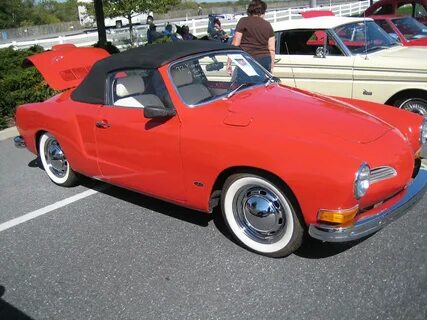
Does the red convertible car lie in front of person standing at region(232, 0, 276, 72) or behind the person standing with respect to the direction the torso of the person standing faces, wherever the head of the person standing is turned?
behind

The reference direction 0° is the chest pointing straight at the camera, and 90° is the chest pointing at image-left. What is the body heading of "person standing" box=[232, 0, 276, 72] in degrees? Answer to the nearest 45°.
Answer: approximately 180°

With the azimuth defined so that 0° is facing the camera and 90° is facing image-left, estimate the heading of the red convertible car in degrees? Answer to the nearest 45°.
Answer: approximately 315°

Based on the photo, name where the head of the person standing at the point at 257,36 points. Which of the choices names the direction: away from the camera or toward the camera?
away from the camera

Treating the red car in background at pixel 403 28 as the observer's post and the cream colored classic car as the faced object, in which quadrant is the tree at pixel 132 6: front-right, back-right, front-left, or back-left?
back-right

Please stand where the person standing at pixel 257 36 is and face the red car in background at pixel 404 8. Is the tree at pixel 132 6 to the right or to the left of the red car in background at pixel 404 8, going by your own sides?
left

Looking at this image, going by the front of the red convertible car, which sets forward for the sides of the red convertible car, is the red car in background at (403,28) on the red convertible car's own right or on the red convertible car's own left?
on the red convertible car's own left

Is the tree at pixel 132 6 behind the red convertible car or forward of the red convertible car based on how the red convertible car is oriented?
behind

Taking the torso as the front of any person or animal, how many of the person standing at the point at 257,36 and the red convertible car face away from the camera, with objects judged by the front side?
1

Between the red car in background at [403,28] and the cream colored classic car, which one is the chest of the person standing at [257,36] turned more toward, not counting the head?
the red car in background

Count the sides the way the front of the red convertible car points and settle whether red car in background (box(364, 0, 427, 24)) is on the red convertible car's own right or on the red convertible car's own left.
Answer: on the red convertible car's own left

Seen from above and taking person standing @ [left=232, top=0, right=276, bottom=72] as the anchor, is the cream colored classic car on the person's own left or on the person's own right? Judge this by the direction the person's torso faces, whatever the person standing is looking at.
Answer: on the person's own right

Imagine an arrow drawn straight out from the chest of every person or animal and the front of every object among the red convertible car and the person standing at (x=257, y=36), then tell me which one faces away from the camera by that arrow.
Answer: the person standing
